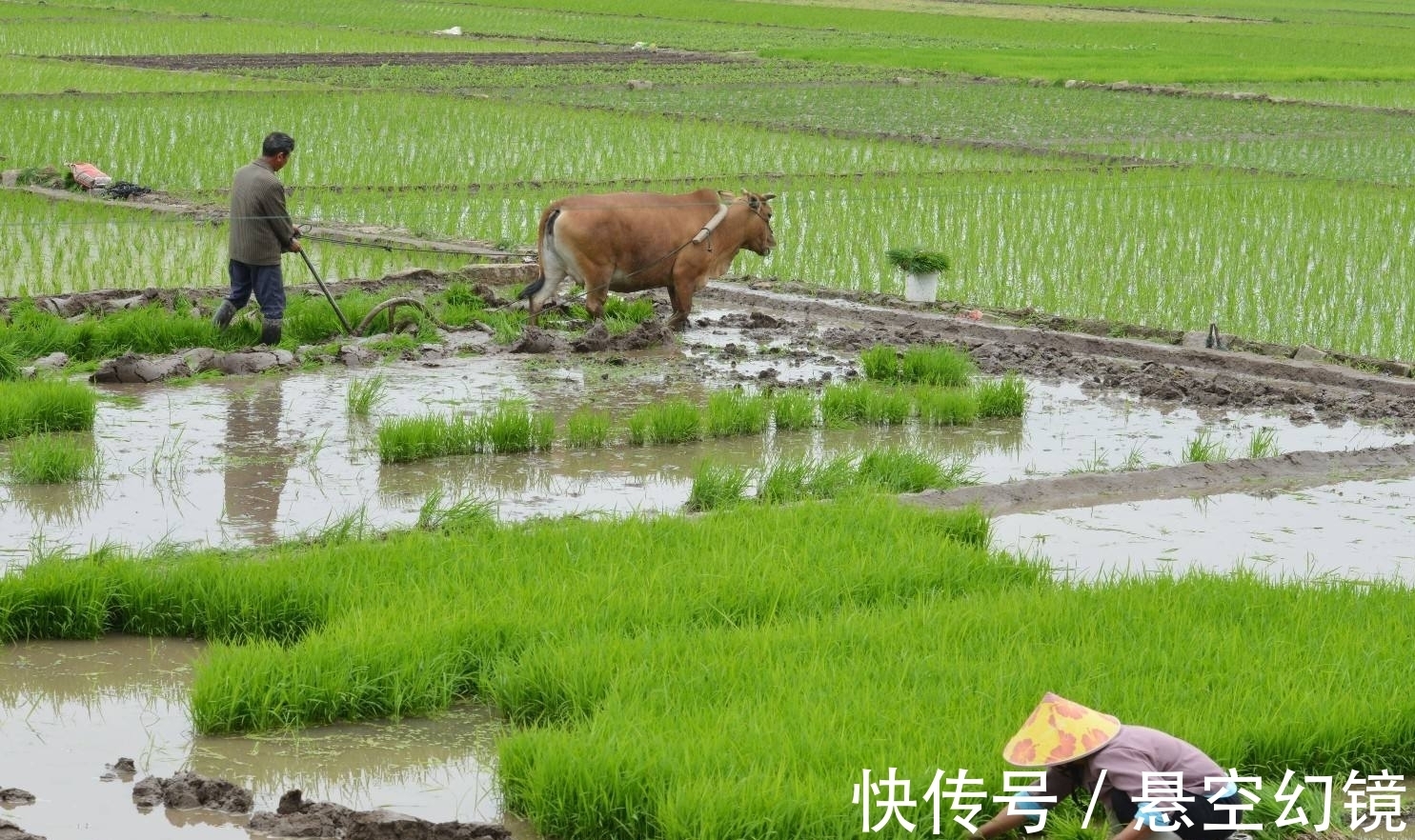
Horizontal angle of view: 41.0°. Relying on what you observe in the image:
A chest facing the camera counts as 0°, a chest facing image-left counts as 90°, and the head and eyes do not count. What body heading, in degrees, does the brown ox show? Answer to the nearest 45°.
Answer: approximately 270°

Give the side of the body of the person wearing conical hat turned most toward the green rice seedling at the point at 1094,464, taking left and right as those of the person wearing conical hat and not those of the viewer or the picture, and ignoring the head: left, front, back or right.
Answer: right

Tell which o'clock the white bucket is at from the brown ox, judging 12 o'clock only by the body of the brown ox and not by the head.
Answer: The white bucket is roughly at 11 o'clock from the brown ox.

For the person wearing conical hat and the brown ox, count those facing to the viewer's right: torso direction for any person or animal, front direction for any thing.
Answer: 1

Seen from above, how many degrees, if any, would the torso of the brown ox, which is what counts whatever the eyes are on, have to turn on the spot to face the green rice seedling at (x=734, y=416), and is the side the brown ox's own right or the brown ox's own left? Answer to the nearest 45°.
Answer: approximately 90° to the brown ox's own right

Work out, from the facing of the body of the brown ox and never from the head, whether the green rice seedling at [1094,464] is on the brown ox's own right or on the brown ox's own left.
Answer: on the brown ox's own right

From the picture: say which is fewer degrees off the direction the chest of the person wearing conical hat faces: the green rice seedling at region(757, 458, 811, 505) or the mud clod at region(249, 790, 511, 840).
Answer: the mud clod

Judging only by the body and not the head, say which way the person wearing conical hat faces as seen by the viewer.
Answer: to the viewer's left

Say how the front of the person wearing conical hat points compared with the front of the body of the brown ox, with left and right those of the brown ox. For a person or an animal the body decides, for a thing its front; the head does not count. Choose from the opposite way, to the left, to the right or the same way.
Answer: the opposite way

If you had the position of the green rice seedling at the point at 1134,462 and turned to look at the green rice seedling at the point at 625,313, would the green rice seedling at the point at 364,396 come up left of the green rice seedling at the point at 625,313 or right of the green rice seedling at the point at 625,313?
left

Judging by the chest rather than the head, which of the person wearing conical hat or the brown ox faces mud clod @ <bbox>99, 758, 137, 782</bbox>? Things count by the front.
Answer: the person wearing conical hat

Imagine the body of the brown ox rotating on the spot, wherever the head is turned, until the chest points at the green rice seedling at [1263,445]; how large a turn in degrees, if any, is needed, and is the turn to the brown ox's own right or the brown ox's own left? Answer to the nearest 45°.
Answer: approximately 45° to the brown ox's own right

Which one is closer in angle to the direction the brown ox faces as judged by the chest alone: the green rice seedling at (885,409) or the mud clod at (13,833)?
the green rice seedling

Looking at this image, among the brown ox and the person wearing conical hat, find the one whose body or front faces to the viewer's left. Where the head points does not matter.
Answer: the person wearing conical hat

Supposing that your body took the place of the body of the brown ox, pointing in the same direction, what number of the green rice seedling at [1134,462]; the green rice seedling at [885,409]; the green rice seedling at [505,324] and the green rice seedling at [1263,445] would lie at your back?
1

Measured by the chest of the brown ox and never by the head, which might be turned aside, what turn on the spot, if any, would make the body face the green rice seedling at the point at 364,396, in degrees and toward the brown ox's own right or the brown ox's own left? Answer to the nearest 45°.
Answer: approximately 135° to the brown ox's own right

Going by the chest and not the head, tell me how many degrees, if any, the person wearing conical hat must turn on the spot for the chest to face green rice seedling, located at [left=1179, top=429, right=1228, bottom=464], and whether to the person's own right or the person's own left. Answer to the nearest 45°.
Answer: approximately 90° to the person's own right

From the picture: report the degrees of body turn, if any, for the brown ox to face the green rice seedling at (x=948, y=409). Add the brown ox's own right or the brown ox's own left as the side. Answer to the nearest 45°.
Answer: approximately 45° to the brown ox's own right
